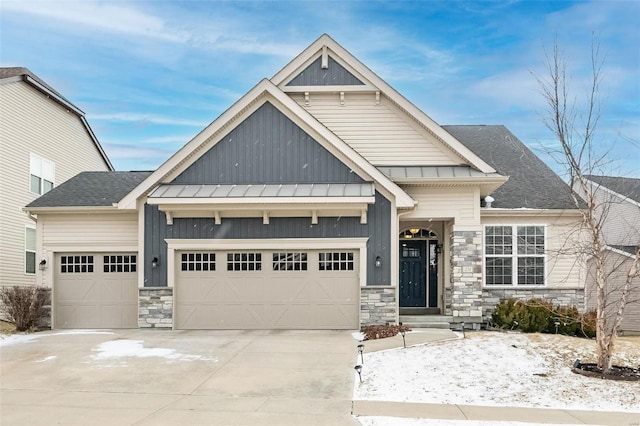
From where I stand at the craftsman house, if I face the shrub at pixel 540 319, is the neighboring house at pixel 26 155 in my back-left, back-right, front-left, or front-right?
back-left

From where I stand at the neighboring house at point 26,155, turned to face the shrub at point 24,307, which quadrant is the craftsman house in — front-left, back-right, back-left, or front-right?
front-left

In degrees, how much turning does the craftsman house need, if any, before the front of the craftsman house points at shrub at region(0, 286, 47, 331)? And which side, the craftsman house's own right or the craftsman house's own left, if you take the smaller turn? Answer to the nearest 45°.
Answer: approximately 90° to the craftsman house's own right

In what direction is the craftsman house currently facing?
toward the camera

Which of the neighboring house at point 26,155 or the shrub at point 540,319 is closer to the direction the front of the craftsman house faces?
the shrub

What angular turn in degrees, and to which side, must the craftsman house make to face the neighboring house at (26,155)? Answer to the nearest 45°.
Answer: approximately 135° to its right
